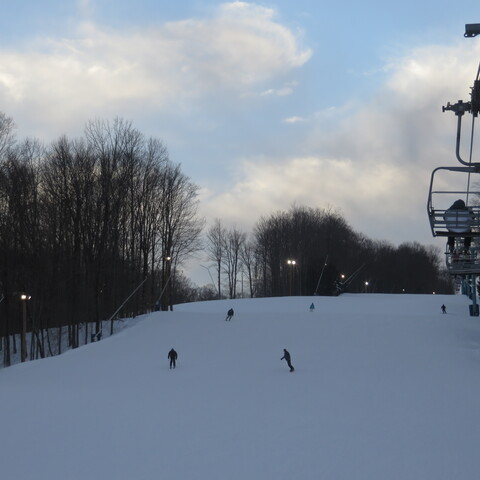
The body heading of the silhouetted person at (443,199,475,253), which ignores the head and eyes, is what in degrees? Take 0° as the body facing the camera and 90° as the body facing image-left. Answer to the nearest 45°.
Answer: approximately 180°
